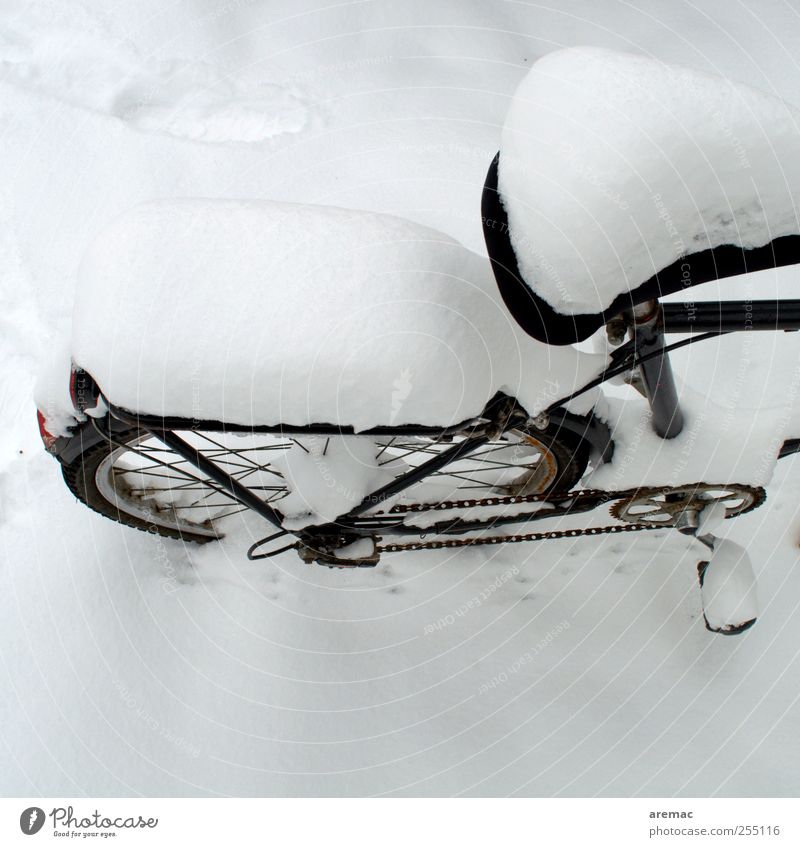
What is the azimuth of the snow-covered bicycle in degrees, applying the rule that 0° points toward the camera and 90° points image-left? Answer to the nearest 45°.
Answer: approximately 270°
